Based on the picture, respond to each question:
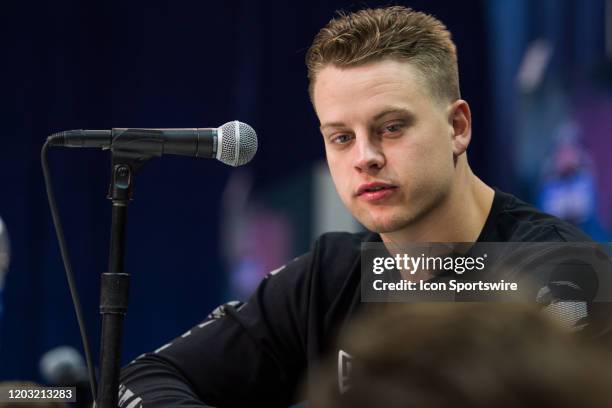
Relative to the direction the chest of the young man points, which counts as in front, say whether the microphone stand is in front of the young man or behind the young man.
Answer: in front

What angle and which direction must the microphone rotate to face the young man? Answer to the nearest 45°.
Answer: approximately 45° to its left

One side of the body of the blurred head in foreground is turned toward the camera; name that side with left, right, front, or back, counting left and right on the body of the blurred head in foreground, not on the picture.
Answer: back

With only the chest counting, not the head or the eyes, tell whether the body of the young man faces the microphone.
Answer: yes

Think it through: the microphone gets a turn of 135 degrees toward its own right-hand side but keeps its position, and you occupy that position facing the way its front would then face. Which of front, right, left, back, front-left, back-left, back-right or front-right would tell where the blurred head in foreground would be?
front-left

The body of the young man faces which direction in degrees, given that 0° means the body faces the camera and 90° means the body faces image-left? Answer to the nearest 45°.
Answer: approximately 45°

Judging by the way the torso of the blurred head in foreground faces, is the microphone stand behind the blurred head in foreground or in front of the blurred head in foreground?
in front

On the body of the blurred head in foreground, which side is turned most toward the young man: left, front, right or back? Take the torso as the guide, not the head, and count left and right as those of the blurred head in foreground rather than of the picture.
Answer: front

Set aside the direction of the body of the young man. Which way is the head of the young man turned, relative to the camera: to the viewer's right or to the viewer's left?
to the viewer's left

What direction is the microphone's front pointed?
to the viewer's right
